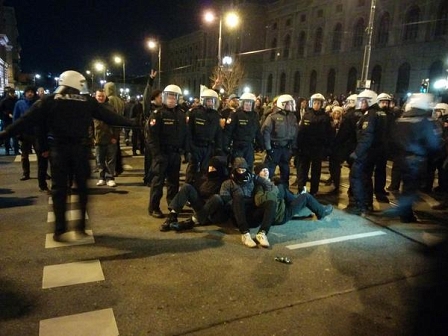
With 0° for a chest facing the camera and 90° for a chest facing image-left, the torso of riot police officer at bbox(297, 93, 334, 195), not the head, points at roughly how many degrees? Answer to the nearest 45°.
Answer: approximately 0°

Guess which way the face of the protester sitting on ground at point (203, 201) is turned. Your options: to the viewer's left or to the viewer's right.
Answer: to the viewer's left

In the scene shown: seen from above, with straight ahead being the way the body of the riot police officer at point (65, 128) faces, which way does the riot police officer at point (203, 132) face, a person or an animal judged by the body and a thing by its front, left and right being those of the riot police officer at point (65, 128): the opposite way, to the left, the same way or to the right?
the opposite way

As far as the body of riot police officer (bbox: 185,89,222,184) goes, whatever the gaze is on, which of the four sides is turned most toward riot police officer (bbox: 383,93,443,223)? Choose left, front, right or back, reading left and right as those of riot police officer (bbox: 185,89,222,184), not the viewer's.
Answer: left

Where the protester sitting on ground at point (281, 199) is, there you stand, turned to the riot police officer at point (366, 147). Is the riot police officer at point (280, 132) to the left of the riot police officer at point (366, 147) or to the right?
left

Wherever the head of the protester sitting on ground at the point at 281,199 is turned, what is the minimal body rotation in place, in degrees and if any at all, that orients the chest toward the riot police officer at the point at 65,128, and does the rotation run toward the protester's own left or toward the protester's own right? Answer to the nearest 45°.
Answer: approximately 135° to the protester's own right

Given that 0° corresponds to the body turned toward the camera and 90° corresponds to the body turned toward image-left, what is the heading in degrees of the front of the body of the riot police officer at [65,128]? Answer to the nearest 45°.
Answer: approximately 180°
